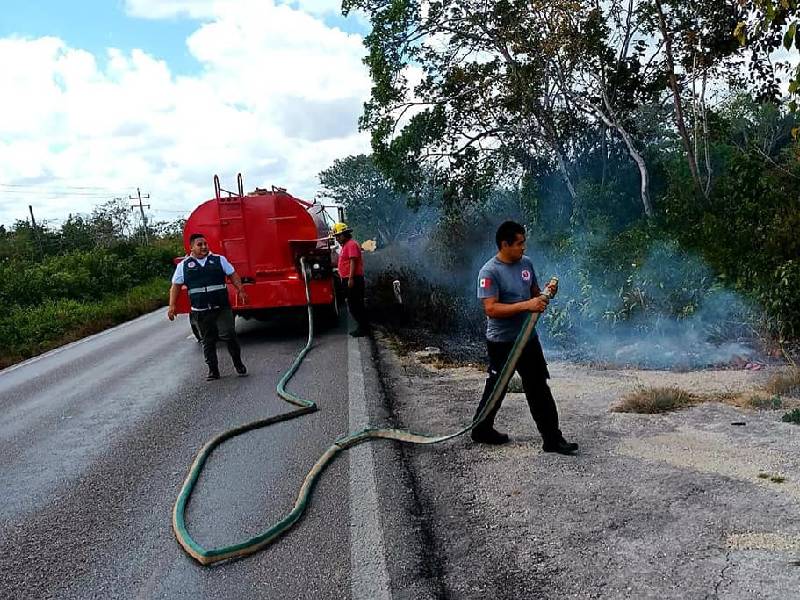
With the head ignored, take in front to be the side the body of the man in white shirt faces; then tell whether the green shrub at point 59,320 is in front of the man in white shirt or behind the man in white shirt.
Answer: behind

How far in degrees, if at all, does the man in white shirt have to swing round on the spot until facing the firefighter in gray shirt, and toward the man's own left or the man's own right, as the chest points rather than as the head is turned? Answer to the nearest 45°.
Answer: approximately 45° to the man's own left

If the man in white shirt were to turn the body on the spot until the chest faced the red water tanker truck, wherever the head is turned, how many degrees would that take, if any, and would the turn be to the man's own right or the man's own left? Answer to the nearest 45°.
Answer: approximately 180°

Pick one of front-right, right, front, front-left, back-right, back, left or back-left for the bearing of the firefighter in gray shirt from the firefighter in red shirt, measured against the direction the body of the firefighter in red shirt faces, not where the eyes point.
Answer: left

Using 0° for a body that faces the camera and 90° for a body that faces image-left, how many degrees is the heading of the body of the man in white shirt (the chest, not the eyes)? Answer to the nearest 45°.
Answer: approximately 0°

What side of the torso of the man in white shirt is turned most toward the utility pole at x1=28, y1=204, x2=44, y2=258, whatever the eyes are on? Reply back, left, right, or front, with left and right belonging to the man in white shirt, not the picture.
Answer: back
